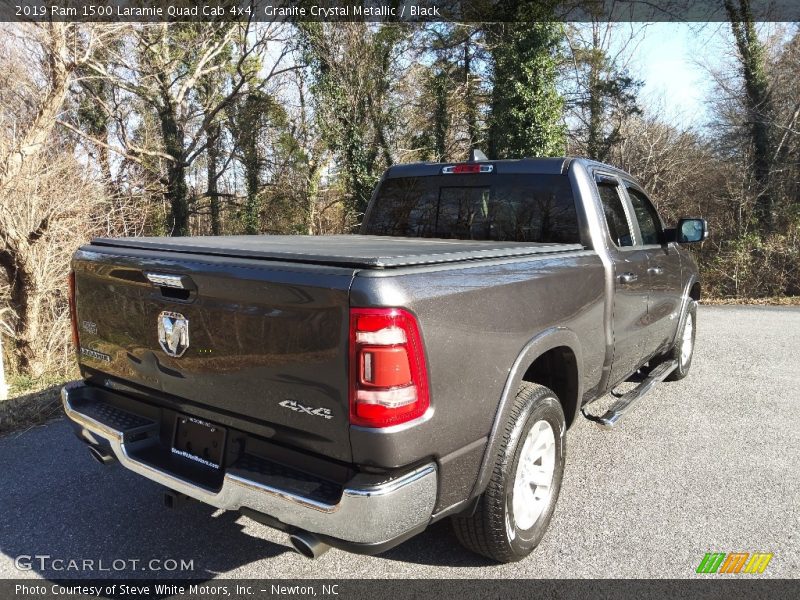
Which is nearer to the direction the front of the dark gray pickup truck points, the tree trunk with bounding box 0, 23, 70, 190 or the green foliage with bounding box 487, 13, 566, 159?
the green foliage

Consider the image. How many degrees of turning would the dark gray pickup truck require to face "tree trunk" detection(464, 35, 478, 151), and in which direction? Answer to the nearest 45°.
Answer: approximately 45° to its left

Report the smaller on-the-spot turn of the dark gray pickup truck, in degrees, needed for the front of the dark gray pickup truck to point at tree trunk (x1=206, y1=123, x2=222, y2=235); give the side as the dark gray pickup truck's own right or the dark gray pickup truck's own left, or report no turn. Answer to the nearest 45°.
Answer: approximately 45° to the dark gray pickup truck's own left

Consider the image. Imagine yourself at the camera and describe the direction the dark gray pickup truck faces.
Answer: facing away from the viewer and to the right of the viewer

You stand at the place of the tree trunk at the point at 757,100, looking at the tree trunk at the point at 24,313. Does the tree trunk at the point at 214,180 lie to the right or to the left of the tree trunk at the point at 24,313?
right

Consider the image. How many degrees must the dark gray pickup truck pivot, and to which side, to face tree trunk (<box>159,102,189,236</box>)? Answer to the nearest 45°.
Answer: approximately 45° to its left

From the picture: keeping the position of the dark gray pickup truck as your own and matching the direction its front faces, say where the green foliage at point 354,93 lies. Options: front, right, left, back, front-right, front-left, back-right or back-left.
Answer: front-left

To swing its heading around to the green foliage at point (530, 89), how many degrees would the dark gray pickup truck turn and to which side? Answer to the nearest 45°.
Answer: approximately 45° to its left

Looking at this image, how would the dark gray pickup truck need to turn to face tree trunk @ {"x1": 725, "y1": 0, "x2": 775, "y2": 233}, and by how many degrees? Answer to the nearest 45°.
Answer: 0° — it already faces it

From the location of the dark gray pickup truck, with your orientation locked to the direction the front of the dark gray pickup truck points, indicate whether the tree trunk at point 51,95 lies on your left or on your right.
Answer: on your left

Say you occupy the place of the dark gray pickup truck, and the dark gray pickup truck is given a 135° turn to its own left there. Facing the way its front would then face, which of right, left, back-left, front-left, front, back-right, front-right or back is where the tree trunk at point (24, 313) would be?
front-right
